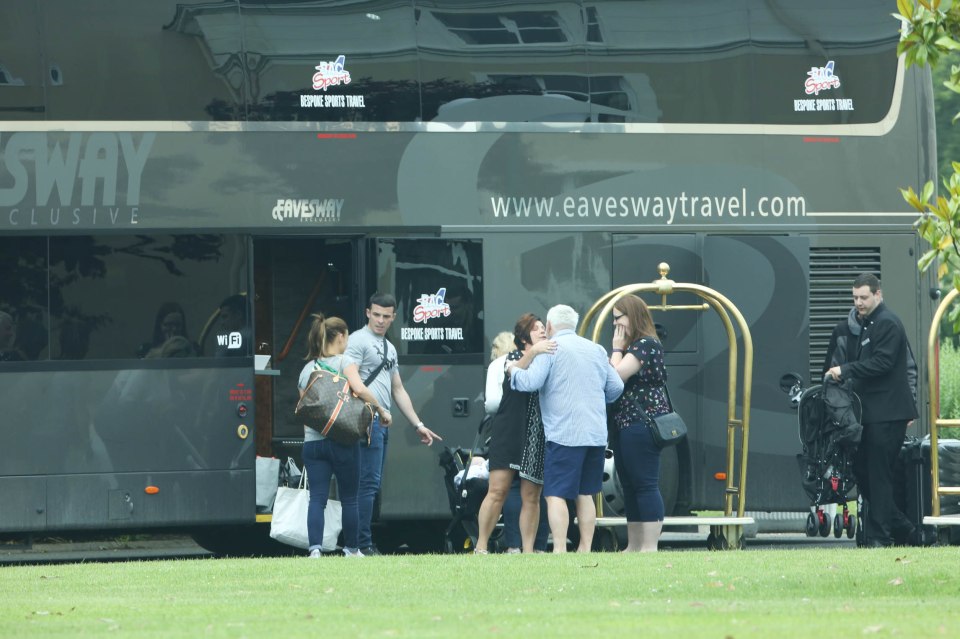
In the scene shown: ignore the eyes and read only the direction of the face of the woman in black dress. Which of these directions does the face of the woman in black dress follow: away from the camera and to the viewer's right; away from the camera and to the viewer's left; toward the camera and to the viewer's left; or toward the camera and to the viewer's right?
toward the camera and to the viewer's right

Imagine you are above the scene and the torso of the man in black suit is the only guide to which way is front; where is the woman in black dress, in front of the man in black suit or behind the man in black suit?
in front

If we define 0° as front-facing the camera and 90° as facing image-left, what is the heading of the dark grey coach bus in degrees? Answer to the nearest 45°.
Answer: approximately 90°

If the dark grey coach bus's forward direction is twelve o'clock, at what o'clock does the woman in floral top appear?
The woman in floral top is roughly at 7 o'clock from the dark grey coach bus.

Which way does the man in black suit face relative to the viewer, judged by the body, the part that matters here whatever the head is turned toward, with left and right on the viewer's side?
facing the viewer and to the left of the viewer

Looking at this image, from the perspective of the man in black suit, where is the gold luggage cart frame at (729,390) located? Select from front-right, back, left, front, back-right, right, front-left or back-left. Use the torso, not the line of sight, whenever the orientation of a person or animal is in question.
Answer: front-right

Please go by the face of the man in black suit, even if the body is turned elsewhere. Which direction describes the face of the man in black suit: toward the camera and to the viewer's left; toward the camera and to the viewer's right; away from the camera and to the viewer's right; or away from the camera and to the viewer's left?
toward the camera and to the viewer's left

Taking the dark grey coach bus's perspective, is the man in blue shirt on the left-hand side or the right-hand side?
on its left
